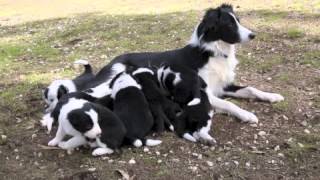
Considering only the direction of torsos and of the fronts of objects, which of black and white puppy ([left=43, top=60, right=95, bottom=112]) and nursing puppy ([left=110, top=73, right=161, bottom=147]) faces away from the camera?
the nursing puppy

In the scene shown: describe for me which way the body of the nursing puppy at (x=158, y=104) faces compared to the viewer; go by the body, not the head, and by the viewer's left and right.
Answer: facing away from the viewer and to the left of the viewer

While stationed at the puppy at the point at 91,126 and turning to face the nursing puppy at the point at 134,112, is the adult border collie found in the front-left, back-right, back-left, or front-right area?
front-left

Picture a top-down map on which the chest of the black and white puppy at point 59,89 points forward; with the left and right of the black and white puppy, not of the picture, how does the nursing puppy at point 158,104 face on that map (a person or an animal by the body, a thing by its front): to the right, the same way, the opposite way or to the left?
to the right

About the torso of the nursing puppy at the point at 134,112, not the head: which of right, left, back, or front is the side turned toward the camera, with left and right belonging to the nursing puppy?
back

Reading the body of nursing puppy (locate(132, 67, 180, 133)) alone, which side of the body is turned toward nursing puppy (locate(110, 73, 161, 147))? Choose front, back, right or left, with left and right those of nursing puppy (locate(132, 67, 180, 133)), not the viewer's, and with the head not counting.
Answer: left
